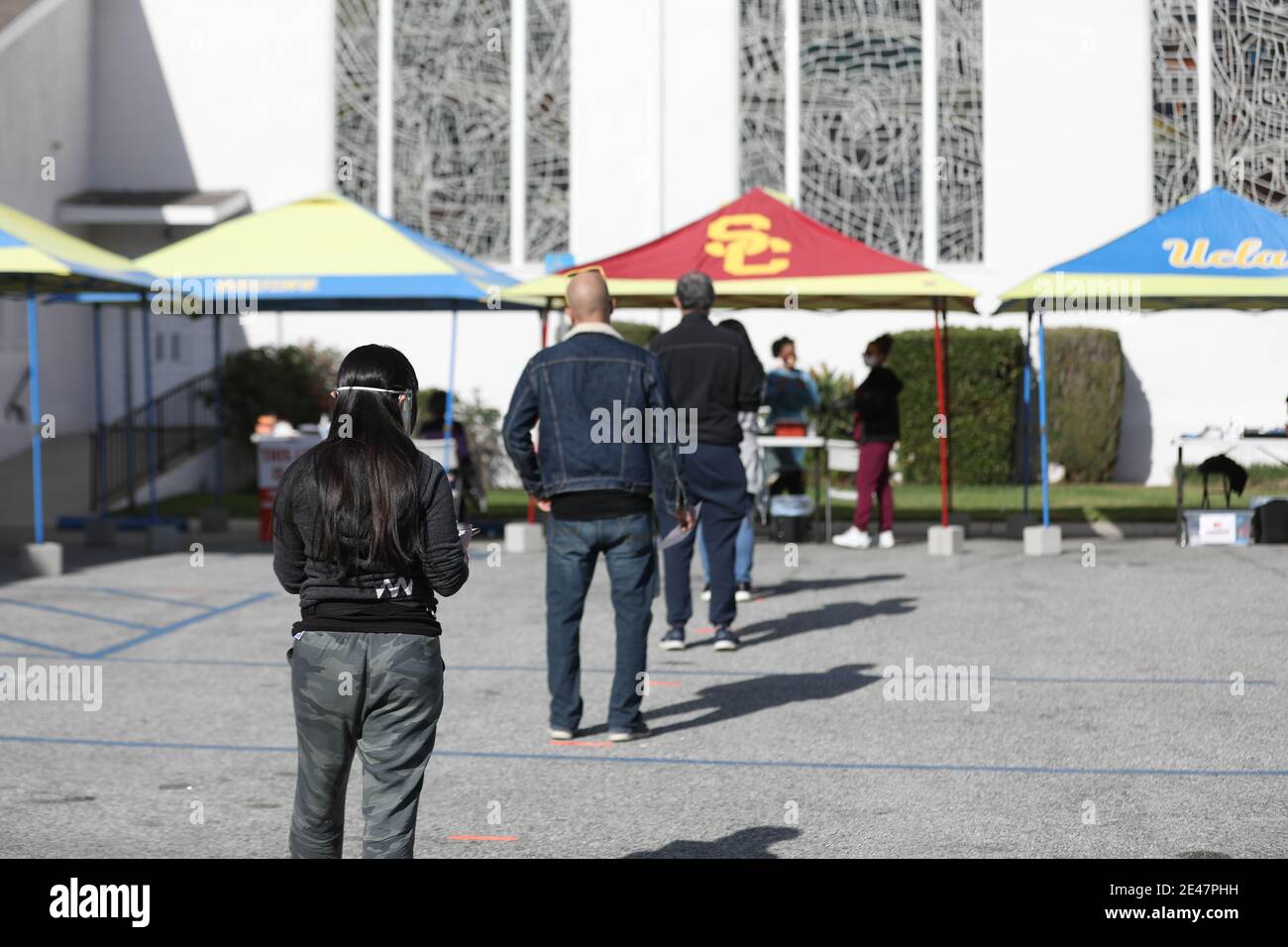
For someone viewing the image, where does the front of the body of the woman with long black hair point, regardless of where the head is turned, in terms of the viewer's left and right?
facing away from the viewer

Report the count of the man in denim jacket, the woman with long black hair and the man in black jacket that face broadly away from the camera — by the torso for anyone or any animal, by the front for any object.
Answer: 3

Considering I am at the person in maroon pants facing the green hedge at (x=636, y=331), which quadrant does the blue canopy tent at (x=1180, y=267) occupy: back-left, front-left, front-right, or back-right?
back-right

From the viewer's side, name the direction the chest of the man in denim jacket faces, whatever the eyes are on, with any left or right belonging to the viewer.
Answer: facing away from the viewer

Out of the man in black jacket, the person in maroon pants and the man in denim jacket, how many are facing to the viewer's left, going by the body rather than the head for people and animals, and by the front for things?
1

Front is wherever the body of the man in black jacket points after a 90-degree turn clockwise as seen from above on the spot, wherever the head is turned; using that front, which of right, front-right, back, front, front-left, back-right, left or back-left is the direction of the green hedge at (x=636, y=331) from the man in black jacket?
left

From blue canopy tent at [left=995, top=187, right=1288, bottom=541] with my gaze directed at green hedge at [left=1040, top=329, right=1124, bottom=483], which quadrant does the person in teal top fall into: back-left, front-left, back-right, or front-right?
front-left

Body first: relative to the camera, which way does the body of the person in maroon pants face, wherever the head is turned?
to the viewer's left

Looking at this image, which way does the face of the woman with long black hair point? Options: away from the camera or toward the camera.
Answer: away from the camera

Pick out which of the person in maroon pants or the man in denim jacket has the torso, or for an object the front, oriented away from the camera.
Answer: the man in denim jacket

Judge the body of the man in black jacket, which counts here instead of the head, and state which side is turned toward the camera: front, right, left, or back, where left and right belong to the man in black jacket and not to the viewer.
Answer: back

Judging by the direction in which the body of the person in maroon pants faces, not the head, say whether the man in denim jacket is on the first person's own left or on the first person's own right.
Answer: on the first person's own left

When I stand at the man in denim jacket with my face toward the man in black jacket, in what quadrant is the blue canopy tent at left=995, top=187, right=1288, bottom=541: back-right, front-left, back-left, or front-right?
front-right

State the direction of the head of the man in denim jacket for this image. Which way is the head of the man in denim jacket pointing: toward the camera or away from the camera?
away from the camera

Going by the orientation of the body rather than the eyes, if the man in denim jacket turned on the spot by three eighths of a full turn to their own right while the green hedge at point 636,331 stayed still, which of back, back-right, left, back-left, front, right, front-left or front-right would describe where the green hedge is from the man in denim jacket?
back-left

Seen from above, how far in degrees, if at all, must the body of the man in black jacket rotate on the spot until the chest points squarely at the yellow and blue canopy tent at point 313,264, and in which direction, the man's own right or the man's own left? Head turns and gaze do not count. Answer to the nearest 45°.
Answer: approximately 45° to the man's own left

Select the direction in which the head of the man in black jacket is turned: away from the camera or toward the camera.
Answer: away from the camera

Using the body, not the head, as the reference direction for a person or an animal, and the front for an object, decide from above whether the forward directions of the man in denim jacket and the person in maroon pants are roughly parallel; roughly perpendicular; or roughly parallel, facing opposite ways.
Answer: roughly perpendicular

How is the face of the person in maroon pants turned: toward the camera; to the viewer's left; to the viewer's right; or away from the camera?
to the viewer's left

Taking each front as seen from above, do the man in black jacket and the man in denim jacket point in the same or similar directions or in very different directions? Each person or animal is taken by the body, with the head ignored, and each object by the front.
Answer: same or similar directions
